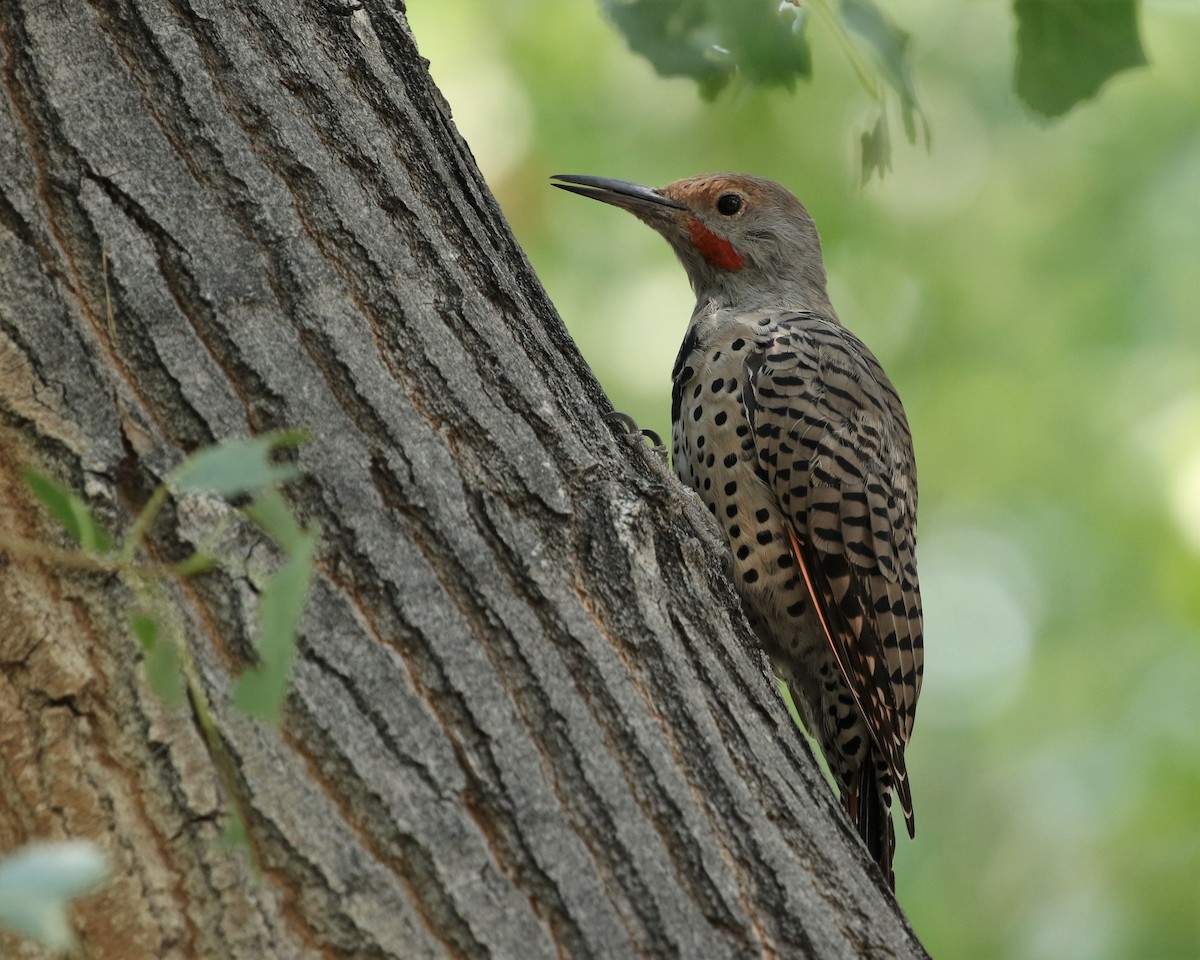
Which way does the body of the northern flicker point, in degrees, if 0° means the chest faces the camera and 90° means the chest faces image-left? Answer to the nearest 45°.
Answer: approximately 90°

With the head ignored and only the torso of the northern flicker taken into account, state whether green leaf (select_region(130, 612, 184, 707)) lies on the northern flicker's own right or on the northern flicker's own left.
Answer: on the northern flicker's own left
